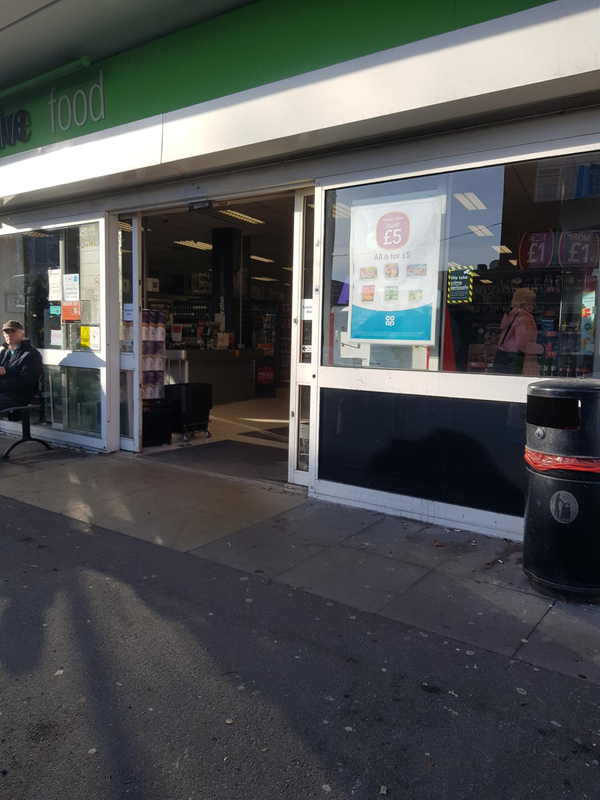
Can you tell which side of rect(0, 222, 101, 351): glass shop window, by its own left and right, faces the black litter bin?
left

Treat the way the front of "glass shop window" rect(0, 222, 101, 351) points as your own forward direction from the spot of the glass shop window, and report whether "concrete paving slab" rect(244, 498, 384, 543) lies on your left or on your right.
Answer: on your left

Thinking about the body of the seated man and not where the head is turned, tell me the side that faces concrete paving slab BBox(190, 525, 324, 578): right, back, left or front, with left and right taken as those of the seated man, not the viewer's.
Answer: left

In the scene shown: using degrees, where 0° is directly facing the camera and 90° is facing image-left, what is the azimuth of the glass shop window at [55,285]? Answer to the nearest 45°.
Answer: approximately 45°

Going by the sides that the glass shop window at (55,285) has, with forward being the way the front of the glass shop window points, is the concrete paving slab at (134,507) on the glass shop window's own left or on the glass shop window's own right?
on the glass shop window's own left

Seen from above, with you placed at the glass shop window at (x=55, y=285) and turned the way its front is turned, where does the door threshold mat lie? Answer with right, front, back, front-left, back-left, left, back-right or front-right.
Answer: left

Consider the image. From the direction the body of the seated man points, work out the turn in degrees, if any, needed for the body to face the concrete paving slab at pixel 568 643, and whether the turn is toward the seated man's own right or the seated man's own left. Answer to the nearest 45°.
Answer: approximately 90° to the seated man's own left

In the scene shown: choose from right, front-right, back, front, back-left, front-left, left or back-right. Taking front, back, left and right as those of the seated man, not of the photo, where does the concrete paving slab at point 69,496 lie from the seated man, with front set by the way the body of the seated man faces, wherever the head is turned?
front-left

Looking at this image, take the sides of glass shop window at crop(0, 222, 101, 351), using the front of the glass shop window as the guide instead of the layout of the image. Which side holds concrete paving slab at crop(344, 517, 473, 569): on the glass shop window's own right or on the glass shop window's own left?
on the glass shop window's own left

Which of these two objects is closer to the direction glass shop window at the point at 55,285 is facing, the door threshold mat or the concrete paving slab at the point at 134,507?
the concrete paving slab

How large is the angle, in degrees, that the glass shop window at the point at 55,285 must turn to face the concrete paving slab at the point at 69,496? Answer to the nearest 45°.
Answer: approximately 45° to its left

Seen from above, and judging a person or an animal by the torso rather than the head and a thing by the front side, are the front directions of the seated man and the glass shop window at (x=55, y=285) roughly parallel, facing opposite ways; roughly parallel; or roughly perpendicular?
roughly parallel

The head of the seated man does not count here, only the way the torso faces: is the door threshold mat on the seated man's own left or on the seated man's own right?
on the seated man's own left
